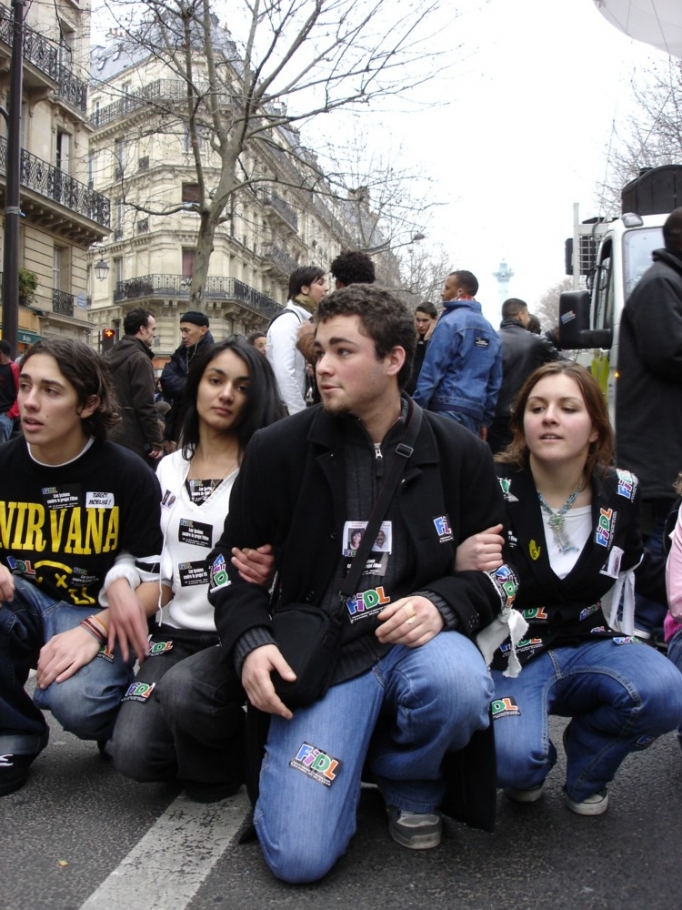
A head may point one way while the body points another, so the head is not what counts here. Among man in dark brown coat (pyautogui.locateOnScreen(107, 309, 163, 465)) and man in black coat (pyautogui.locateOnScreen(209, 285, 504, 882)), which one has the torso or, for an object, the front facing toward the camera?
man in black coat (pyautogui.locateOnScreen(209, 285, 504, 882))

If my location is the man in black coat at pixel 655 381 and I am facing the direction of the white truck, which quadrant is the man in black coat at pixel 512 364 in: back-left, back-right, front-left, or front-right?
front-left

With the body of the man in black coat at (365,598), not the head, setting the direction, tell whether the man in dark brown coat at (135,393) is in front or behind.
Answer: behind

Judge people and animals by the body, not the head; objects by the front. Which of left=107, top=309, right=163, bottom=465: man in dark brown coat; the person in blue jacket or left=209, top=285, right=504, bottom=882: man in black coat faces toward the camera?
left=209, top=285, right=504, bottom=882: man in black coat

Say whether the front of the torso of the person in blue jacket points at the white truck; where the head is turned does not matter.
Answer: no

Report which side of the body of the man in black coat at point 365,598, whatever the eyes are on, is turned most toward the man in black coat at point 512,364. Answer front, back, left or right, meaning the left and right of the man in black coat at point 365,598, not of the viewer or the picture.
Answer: back

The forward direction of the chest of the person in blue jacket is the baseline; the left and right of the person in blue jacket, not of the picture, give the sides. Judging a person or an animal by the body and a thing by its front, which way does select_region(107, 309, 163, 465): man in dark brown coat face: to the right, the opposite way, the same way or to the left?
to the right

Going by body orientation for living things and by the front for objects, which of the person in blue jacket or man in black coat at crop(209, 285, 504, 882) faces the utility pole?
the person in blue jacket

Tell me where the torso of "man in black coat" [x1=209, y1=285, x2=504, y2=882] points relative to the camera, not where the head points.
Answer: toward the camera

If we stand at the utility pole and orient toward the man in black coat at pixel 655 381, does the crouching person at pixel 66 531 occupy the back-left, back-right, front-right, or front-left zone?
front-right

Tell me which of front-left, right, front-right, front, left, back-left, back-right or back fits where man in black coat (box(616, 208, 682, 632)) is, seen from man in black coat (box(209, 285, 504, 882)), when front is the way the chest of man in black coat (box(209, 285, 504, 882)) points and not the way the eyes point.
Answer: back-left

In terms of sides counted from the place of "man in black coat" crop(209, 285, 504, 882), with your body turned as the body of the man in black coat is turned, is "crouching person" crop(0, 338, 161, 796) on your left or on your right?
on your right
